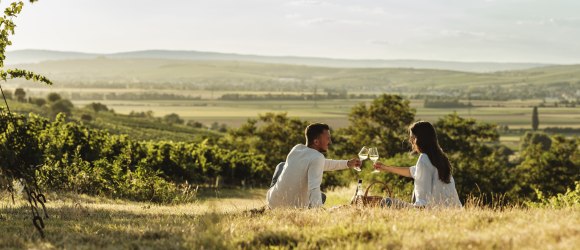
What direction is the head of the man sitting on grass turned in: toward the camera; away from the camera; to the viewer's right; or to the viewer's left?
to the viewer's right

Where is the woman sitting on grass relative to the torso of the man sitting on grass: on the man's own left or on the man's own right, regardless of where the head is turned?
on the man's own right

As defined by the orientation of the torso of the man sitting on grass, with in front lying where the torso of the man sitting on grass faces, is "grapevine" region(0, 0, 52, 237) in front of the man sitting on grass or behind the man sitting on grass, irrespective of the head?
behind

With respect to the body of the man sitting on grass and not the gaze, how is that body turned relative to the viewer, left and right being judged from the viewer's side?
facing away from the viewer and to the right of the viewer

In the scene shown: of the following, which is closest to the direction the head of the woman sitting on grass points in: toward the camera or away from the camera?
away from the camera

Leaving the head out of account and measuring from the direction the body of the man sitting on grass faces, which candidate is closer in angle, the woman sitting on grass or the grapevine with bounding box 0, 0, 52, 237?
the woman sitting on grass
